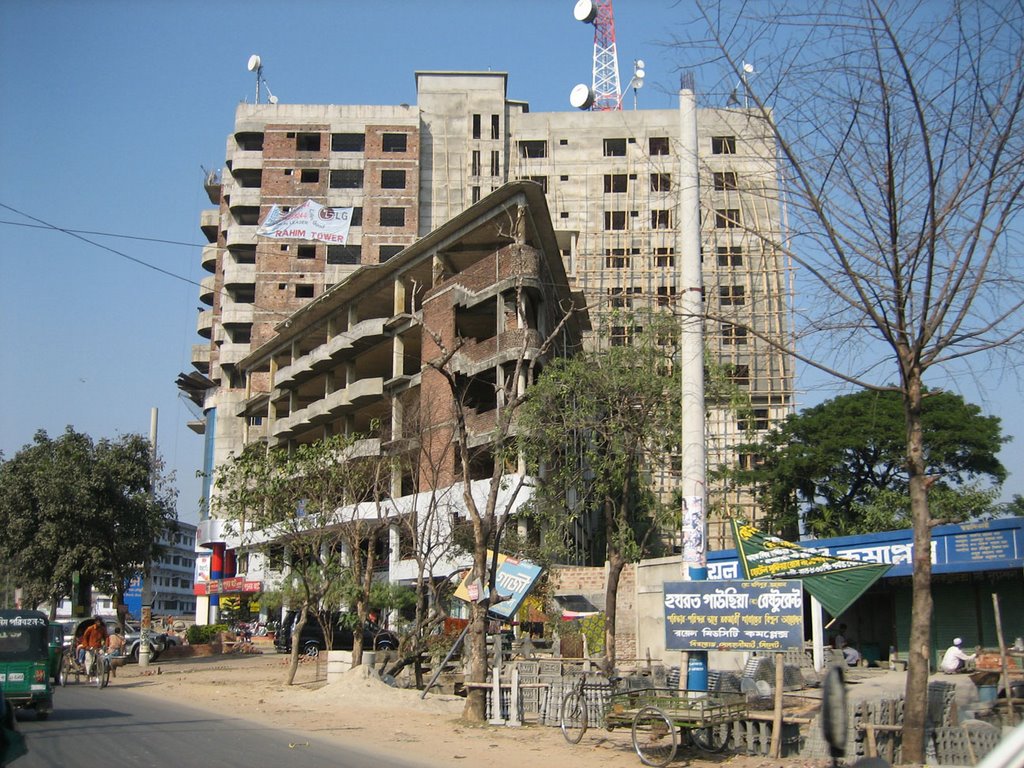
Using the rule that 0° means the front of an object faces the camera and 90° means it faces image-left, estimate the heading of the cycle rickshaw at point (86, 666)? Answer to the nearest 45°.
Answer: approximately 315°

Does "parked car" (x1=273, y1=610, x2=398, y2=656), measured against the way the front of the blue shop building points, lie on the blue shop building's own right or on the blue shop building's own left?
on the blue shop building's own right

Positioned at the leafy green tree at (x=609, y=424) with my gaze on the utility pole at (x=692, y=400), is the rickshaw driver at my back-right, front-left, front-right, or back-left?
back-right

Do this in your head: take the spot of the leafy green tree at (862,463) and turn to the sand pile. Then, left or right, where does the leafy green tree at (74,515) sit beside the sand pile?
right

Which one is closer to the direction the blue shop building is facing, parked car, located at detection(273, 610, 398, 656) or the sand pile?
the sand pile

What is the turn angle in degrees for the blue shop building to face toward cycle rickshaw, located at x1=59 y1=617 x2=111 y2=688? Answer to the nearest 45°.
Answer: approximately 45° to its right

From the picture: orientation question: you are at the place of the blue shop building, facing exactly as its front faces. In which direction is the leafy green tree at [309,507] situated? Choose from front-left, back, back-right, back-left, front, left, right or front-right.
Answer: front-right

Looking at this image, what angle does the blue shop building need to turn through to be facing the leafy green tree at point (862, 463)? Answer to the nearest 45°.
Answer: approximately 135° to its right

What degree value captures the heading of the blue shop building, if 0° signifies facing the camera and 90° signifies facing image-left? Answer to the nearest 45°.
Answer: approximately 45°

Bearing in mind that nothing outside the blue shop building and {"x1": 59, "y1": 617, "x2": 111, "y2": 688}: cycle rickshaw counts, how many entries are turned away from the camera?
0
